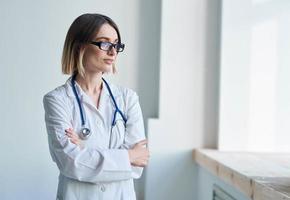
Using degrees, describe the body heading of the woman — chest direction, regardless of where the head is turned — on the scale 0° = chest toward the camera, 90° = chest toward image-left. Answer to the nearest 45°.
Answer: approximately 315°
